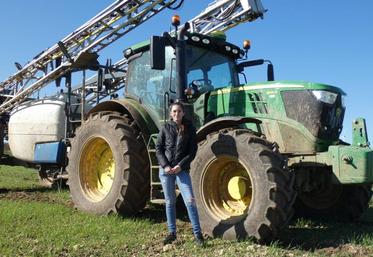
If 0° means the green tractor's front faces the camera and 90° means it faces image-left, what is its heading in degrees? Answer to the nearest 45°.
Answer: approximately 315°

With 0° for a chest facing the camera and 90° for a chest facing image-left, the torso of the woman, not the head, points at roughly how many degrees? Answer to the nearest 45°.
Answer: approximately 0°
